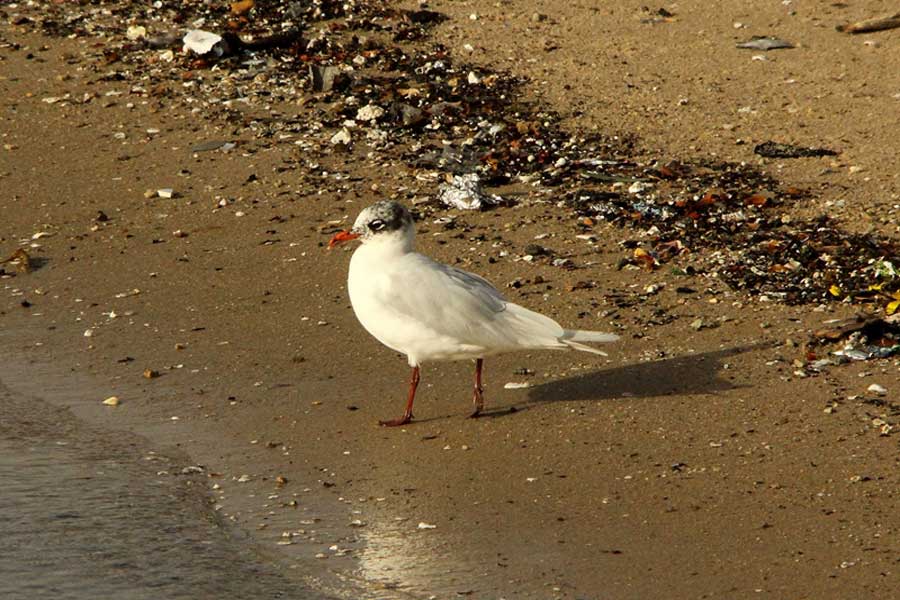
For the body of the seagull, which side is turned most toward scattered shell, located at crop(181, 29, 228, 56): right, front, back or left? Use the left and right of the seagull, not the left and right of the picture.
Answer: right

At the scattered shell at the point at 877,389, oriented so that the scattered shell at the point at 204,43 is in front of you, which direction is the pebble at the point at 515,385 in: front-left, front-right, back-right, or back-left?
front-left

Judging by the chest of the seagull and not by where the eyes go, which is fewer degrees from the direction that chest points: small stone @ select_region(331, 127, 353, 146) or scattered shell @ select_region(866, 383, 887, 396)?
the small stone

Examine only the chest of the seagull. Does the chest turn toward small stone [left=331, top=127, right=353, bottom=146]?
no

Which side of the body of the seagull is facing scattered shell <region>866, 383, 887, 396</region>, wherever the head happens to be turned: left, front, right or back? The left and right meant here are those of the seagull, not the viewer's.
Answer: back

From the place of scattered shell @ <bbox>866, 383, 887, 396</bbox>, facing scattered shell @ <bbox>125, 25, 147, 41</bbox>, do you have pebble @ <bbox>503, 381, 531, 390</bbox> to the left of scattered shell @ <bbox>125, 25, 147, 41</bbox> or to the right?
left

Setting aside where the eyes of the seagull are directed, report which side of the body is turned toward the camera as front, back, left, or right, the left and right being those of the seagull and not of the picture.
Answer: left

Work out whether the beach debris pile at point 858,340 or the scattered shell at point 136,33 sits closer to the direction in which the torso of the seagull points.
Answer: the scattered shell

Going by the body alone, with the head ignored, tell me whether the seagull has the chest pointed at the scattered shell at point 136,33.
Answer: no

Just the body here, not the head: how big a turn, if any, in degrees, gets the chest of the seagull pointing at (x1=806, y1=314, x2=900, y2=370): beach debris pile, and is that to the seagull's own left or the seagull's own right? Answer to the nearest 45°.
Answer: approximately 180°

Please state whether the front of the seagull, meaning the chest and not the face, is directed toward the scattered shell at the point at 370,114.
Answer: no
